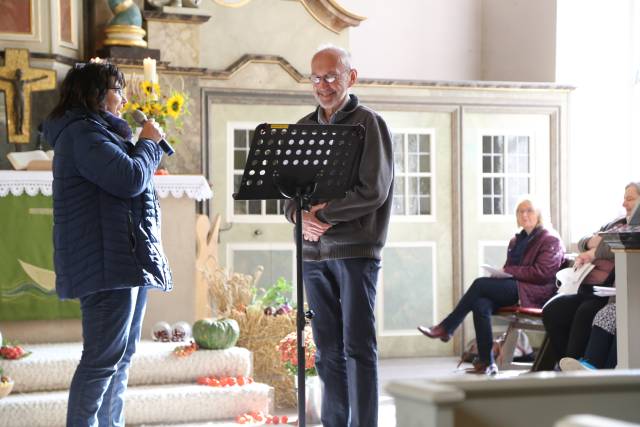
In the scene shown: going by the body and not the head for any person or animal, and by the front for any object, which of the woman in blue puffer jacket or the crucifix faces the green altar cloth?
the crucifix

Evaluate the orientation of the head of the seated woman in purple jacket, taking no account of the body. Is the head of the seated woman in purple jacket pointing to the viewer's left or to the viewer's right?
to the viewer's left

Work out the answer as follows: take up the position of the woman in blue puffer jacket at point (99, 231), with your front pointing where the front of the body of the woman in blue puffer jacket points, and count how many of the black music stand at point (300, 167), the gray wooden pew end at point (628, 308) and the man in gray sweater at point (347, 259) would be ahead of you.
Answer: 3

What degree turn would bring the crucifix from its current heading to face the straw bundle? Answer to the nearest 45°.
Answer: approximately 45° to its left

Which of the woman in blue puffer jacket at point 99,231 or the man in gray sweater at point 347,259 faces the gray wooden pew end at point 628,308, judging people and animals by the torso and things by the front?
the woman in blue puffer jacket

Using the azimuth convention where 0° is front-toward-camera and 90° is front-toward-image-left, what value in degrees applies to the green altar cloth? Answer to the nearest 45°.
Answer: approximately 0°

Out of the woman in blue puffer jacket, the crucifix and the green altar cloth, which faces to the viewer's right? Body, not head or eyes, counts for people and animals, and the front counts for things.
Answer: the woman in blue puffer jacket

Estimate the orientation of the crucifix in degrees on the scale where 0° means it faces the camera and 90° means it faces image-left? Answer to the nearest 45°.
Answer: approximately 0°

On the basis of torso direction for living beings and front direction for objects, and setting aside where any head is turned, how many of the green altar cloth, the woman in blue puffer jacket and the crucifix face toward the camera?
2

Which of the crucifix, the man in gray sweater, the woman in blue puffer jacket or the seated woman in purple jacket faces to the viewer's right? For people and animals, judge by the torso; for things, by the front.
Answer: the woman in blue puffer jacket
